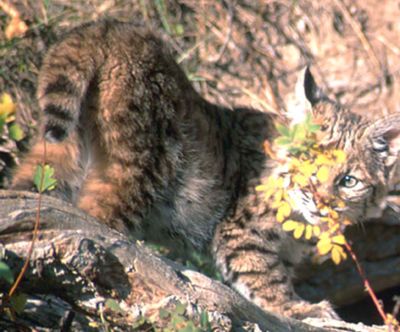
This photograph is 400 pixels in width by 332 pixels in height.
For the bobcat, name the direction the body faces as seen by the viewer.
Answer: to the viewer's right
